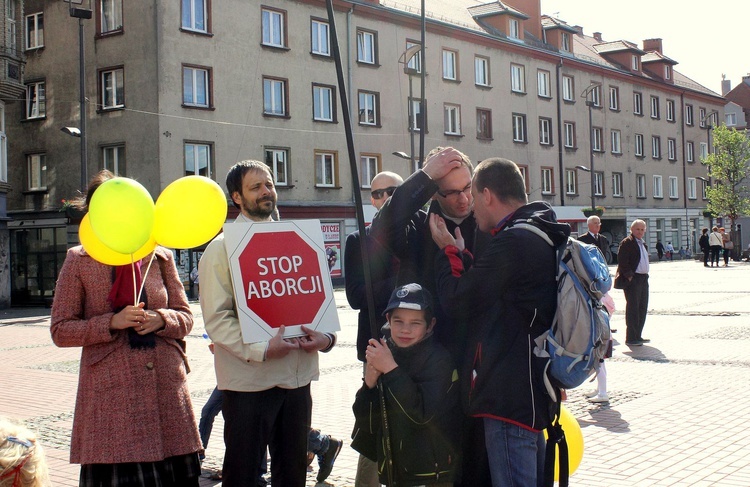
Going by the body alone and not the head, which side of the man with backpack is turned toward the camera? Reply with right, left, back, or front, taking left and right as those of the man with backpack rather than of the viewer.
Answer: left

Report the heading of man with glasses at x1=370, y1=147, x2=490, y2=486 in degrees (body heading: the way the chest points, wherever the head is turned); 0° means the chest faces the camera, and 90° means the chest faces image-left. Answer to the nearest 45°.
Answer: approximately 315°

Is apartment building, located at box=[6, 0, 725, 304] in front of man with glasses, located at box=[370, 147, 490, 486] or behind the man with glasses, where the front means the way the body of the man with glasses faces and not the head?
behind

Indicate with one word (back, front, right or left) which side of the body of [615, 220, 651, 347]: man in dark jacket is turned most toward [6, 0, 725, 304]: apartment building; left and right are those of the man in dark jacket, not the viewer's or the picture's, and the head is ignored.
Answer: back

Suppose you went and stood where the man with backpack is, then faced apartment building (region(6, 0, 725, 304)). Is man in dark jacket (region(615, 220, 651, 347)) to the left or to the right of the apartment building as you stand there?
right

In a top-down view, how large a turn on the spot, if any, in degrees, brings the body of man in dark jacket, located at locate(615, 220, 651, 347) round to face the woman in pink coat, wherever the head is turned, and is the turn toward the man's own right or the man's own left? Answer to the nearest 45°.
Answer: approximately 45° to the man's own right

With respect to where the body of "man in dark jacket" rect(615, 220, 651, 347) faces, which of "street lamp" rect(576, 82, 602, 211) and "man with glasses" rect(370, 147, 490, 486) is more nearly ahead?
the man with glasses

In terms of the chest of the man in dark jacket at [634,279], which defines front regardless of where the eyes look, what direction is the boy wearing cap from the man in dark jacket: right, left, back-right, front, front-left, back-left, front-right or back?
front-right

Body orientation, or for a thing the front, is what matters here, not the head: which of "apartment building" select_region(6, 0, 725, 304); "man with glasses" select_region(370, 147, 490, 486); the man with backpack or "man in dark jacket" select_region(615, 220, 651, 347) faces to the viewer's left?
the man with backpack

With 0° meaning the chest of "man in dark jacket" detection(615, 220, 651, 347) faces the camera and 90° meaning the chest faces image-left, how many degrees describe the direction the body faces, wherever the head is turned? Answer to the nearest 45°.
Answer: approximately 315°

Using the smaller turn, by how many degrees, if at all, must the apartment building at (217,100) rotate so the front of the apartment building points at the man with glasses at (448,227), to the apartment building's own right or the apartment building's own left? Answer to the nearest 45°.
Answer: approximately 45° to the apartment building's own right

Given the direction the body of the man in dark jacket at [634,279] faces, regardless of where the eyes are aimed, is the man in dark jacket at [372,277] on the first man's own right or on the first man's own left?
on the first man's own right

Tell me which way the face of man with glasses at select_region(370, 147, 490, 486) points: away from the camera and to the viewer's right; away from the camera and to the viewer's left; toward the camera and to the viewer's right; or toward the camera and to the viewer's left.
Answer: toward the camera and to the viewer's right
